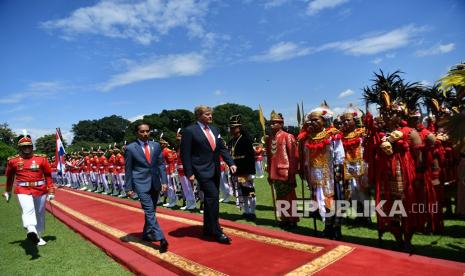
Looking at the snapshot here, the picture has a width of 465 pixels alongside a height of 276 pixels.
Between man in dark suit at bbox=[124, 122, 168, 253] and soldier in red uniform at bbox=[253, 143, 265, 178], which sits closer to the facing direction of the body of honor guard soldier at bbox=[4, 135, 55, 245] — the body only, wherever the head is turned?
the man in dark suit

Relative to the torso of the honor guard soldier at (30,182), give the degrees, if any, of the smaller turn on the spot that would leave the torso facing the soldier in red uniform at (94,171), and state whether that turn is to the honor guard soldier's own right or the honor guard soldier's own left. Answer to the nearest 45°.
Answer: approximately 180°

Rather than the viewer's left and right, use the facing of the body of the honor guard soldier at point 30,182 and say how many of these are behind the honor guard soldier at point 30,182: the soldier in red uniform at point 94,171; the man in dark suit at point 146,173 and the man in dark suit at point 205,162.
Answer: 1

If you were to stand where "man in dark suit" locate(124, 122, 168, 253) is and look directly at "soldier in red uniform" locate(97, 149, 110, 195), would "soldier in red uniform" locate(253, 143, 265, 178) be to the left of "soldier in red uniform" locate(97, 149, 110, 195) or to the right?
right

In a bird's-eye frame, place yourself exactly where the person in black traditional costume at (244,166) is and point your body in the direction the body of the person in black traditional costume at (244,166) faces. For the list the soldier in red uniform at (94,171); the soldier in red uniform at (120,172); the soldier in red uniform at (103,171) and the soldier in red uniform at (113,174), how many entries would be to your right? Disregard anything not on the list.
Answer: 4

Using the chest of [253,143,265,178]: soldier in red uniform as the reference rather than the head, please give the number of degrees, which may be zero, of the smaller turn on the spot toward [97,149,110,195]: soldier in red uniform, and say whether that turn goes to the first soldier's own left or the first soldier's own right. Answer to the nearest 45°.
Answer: approximately 45° to the first soldier's own right

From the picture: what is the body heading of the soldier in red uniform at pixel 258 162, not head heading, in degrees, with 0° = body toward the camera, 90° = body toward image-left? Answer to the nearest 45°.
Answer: approximately 45°

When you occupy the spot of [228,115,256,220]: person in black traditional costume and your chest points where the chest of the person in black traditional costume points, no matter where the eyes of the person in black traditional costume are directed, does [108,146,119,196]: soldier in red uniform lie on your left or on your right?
on your right

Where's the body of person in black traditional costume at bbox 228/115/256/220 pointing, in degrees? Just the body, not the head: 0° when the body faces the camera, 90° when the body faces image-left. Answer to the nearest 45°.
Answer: approximately 45°

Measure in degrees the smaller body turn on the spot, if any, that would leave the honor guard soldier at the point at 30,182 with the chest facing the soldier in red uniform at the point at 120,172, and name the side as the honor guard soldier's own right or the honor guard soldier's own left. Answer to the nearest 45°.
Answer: approximately 180°

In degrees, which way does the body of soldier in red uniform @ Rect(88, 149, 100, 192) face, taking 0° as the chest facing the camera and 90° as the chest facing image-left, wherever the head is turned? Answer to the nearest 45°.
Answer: approximately 45°

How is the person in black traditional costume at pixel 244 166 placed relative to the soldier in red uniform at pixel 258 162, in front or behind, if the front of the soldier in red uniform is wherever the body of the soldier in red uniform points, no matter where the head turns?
in front
